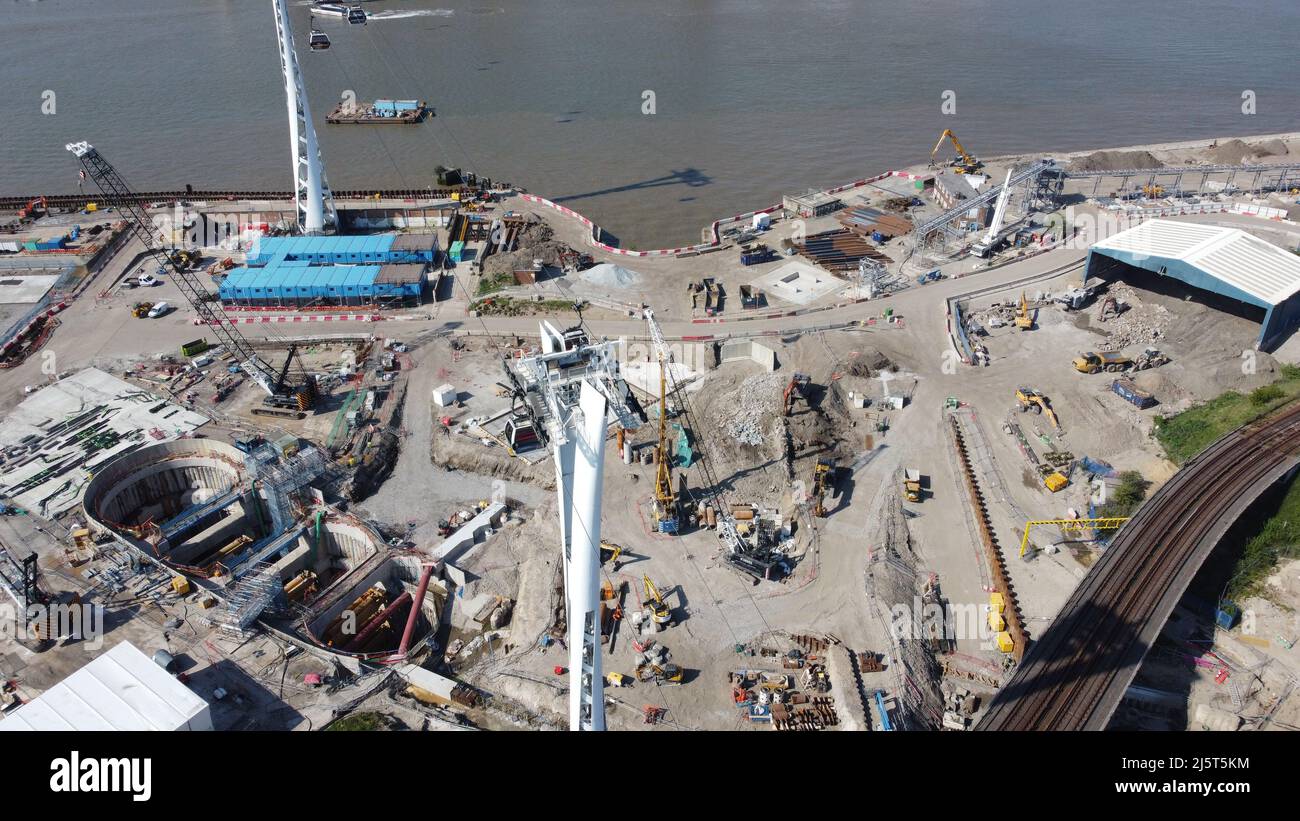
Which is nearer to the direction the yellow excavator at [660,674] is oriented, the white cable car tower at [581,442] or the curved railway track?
the white cable car tower

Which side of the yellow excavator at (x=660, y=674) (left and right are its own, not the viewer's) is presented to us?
left

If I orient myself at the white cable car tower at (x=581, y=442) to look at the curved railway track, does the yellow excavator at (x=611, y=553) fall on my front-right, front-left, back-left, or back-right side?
front-left

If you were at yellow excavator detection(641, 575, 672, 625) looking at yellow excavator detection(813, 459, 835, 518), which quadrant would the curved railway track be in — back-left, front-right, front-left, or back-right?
front-right

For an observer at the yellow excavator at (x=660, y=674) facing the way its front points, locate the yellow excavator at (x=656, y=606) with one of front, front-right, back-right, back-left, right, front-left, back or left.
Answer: right

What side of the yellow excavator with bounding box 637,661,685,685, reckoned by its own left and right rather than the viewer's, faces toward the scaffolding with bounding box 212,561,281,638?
front
